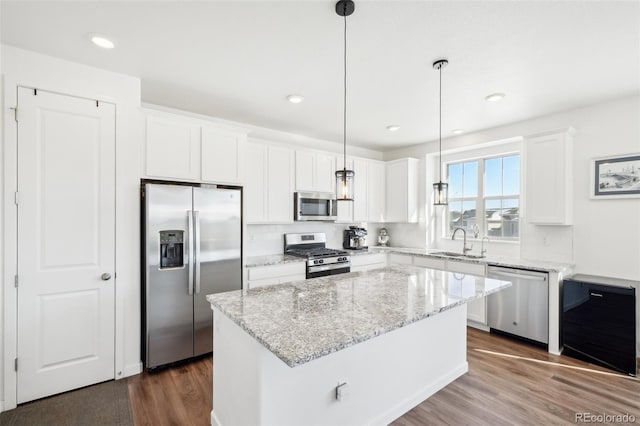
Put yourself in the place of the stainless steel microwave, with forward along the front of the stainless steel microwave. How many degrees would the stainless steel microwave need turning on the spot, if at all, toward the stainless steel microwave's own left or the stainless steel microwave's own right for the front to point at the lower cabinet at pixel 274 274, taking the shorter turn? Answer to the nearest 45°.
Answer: approximately 90° to the stainless steel microwave's own right

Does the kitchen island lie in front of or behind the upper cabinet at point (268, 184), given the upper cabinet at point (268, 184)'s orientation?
in front

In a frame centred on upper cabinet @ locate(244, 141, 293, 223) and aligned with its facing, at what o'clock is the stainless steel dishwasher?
The stainless steel dishwasher is roughly at 11 o'clock from the upper cabinet.

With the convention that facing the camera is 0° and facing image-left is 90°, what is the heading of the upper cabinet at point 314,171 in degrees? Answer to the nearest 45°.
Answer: approximately 315°

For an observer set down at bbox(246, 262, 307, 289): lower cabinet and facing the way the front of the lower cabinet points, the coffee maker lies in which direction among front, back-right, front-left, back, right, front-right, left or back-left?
left

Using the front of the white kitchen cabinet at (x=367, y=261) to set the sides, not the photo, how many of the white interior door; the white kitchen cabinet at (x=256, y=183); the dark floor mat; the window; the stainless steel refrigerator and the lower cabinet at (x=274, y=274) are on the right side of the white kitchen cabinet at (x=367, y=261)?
5

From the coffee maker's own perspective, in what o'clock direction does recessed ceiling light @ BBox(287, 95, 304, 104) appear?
The recessed ceiling light is roughly at 2 o'clock from the coffee maker.

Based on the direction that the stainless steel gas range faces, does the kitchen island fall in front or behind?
in front

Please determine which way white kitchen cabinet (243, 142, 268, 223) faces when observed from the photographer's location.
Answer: facing the viewer and to the right of the viewer
